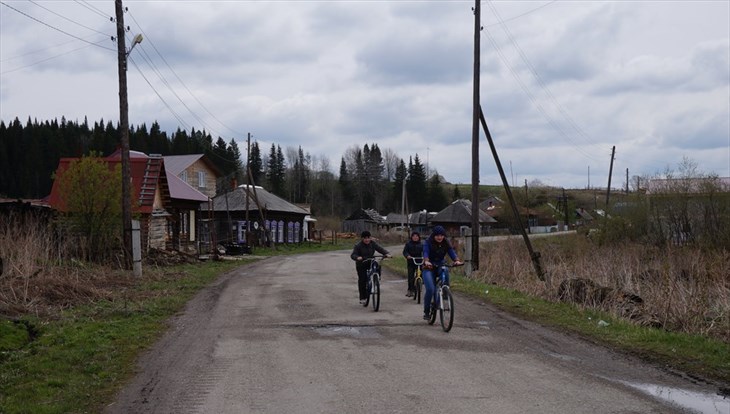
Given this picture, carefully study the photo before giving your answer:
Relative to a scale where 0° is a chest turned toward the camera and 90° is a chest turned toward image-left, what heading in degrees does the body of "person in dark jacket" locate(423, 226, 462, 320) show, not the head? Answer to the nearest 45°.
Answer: approximately 0°

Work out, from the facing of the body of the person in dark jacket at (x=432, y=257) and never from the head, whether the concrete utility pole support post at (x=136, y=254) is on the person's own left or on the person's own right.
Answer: on the person's own right

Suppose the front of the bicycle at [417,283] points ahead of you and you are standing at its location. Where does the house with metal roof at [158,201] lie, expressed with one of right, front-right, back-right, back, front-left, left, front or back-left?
back-right

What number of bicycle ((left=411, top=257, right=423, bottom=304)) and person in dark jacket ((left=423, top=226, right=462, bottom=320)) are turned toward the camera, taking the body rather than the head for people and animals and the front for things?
2

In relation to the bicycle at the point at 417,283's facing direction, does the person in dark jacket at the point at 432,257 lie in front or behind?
in front

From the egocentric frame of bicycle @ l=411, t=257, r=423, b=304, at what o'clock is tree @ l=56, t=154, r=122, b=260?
The tree is roughly at 4 o'clock from the bicycle.

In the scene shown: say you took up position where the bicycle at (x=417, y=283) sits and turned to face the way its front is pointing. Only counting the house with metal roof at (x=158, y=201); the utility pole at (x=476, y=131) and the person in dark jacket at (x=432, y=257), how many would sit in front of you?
1

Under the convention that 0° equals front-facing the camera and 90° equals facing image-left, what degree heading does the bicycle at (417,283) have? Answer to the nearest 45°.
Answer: approximately 0°

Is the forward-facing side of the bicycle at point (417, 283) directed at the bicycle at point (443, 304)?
yes

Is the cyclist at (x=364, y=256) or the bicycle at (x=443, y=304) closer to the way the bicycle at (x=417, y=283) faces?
the bicycle

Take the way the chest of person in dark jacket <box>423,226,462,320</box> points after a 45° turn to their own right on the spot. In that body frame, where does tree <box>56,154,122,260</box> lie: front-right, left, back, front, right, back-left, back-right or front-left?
right

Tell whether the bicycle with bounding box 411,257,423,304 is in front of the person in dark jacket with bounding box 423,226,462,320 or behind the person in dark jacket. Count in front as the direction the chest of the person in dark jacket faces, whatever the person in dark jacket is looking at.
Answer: behind
